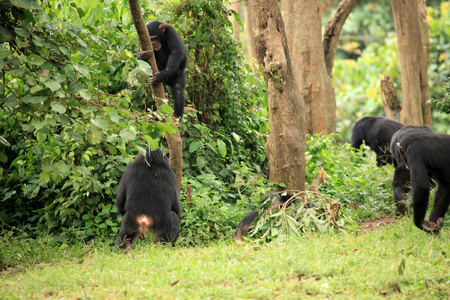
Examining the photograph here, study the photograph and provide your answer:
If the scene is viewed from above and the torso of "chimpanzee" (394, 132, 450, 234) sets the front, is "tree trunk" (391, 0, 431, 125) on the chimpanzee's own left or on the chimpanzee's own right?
on the chimpanzee's own right

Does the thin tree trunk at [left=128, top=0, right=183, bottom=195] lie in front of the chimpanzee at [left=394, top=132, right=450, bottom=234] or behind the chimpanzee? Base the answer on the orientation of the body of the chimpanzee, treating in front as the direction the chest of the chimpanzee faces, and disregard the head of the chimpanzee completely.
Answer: in front

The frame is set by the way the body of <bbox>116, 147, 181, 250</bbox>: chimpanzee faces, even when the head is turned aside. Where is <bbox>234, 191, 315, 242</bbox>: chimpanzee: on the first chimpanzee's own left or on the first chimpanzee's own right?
on the first chimpanzee's own right

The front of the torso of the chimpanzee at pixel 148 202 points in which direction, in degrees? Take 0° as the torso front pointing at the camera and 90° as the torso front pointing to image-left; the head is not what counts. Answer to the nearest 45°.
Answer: approximately 180°

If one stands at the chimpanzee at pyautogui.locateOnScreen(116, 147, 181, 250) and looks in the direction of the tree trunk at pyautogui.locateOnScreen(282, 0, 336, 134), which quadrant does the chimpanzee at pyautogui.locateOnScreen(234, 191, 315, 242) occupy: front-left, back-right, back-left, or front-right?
front-right

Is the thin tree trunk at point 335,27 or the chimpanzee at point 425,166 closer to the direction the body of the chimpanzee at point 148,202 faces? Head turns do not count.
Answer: the thin tree trunk

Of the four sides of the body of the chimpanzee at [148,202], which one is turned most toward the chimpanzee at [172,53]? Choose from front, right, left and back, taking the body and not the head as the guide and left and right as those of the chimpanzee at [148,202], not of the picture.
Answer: front

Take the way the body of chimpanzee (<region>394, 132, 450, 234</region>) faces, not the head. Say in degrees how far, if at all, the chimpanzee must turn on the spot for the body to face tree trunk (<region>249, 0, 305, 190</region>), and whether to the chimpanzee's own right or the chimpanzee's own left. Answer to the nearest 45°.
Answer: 0° — it already faces it

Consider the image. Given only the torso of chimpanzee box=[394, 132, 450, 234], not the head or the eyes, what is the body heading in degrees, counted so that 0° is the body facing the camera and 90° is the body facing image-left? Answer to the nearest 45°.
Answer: approximately 90°
